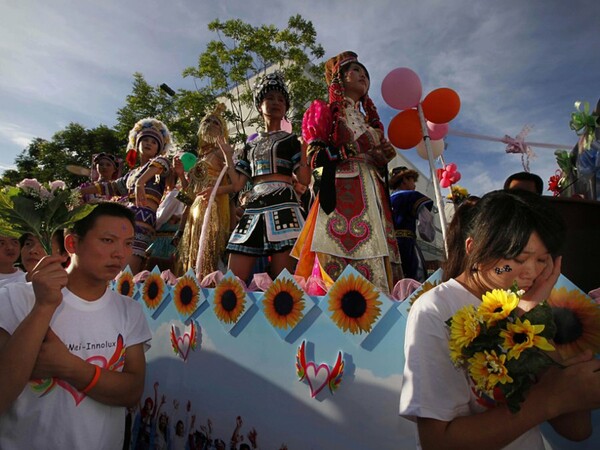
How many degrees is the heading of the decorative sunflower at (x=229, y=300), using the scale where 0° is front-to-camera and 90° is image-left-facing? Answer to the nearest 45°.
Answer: approximately 45°

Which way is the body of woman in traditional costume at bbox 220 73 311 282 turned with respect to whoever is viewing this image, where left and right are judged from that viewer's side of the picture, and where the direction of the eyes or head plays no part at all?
facing the viewer

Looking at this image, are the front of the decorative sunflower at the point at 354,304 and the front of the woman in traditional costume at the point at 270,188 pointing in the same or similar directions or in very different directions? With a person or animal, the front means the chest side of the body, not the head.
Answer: same or similar directions

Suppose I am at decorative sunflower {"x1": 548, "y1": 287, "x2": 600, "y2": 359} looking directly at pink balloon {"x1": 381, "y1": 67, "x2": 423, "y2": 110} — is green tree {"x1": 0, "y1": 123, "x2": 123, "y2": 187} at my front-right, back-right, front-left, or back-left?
front-left

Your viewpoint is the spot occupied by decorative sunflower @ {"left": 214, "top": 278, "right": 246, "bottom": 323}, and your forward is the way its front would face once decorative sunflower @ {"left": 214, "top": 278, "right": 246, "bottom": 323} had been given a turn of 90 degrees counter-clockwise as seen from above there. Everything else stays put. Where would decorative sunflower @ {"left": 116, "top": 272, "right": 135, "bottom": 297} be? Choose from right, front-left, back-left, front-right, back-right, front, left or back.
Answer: back

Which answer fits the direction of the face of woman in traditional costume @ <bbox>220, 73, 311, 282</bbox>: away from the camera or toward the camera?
toward the camera
